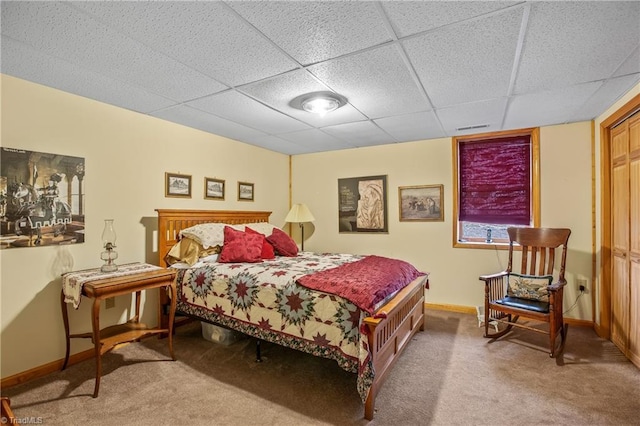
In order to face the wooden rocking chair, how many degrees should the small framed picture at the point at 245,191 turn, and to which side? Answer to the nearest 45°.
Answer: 0° — it already faces it

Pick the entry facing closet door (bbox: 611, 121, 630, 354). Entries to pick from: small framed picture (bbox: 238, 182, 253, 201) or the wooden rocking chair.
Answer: the small framed picture

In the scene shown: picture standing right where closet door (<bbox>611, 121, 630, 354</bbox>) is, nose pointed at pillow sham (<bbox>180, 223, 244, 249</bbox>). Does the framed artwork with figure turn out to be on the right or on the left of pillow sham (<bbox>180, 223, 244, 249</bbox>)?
right

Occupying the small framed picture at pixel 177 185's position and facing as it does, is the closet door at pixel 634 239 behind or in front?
in front

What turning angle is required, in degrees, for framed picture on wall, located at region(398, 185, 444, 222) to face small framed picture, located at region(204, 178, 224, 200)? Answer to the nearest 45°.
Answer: approximately 45° to its right

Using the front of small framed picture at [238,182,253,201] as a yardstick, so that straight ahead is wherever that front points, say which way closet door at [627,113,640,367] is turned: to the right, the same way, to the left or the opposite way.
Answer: the opposite way

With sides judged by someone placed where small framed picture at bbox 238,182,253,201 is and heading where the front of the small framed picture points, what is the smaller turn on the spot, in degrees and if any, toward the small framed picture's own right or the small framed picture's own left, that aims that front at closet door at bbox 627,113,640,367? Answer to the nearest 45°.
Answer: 0° — it already faces it

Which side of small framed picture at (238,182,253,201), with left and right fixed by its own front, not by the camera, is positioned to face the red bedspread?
front

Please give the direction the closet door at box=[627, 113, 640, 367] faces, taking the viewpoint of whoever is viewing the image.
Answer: facing to the left of the viewer

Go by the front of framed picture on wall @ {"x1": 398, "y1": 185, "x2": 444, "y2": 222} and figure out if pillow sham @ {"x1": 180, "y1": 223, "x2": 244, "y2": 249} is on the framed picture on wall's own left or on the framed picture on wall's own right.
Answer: on the framed picture on wall's own right

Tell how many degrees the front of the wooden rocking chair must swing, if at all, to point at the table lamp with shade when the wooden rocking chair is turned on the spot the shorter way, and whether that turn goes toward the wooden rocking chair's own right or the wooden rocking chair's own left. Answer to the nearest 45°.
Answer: approximately 45° to the wooden rocking chair's own right

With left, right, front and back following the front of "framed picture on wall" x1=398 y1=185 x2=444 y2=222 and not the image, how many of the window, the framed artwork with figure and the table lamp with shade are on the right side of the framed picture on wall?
2
